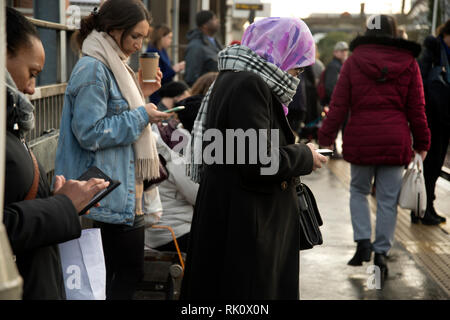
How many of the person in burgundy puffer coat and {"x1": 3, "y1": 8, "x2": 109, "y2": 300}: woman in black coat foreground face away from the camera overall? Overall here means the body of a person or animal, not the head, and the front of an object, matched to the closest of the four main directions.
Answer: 1

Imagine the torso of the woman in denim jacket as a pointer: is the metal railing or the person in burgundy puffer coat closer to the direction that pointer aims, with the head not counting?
the person in burgundy puffer coat

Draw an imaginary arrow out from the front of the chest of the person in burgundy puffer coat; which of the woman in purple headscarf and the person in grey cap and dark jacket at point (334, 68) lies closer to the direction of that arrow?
the person in grey cap and dark jacket

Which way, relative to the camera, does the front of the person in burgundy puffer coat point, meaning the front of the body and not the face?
away from the camera

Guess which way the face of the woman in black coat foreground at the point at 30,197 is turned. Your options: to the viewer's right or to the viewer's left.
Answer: to the viewer's right

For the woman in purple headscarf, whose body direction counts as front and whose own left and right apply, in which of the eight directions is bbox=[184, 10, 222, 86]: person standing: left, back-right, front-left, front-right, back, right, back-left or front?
left

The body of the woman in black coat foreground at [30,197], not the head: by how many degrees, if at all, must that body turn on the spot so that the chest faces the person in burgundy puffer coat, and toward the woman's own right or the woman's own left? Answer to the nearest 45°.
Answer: approximately 45° to the woman's own left

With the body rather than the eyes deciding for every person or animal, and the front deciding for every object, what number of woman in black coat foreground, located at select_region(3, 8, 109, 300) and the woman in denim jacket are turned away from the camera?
0

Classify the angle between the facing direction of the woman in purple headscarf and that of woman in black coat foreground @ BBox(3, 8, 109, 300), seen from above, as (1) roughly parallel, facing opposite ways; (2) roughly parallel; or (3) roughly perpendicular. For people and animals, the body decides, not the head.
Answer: roughly parallel
